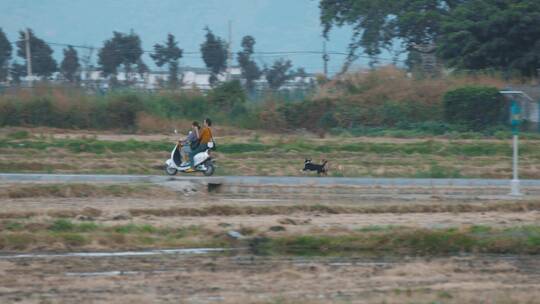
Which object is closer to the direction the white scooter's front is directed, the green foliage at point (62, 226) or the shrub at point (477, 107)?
the green foliage

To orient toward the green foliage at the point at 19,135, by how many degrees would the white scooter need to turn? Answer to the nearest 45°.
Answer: approximately 45° to its right

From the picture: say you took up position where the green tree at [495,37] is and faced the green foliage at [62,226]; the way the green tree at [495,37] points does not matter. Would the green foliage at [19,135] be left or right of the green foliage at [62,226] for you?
right

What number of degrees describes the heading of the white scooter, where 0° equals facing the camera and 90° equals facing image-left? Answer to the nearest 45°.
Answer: approximately 90°

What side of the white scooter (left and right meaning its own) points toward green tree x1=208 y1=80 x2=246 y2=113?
right

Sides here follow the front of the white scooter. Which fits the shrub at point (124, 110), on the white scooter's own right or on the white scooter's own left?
on the white scooter's own right

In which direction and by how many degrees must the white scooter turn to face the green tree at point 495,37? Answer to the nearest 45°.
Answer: approximately 135° to its right

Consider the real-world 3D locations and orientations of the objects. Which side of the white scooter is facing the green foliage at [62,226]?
left
